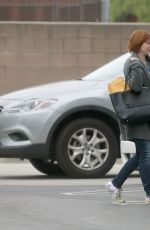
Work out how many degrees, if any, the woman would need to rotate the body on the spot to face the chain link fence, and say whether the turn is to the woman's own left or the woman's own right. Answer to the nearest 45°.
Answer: approximately 90° to the woman's own left

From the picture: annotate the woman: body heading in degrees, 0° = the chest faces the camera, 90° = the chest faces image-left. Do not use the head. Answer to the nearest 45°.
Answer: approximately 270°

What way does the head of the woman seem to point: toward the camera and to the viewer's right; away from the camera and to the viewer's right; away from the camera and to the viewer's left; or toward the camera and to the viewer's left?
toward the camera and to the viewer's right

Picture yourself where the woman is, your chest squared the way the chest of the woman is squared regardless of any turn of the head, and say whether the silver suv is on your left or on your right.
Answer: on your left
